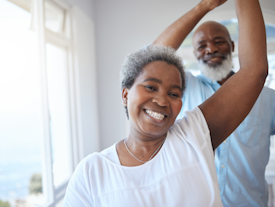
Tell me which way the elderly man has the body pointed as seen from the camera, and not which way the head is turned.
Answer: toward the camera

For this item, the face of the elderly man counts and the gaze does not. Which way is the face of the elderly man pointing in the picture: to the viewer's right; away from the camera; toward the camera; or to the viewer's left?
toward the camera

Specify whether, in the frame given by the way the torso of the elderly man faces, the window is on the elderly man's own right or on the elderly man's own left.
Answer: on the elderly man's own right
